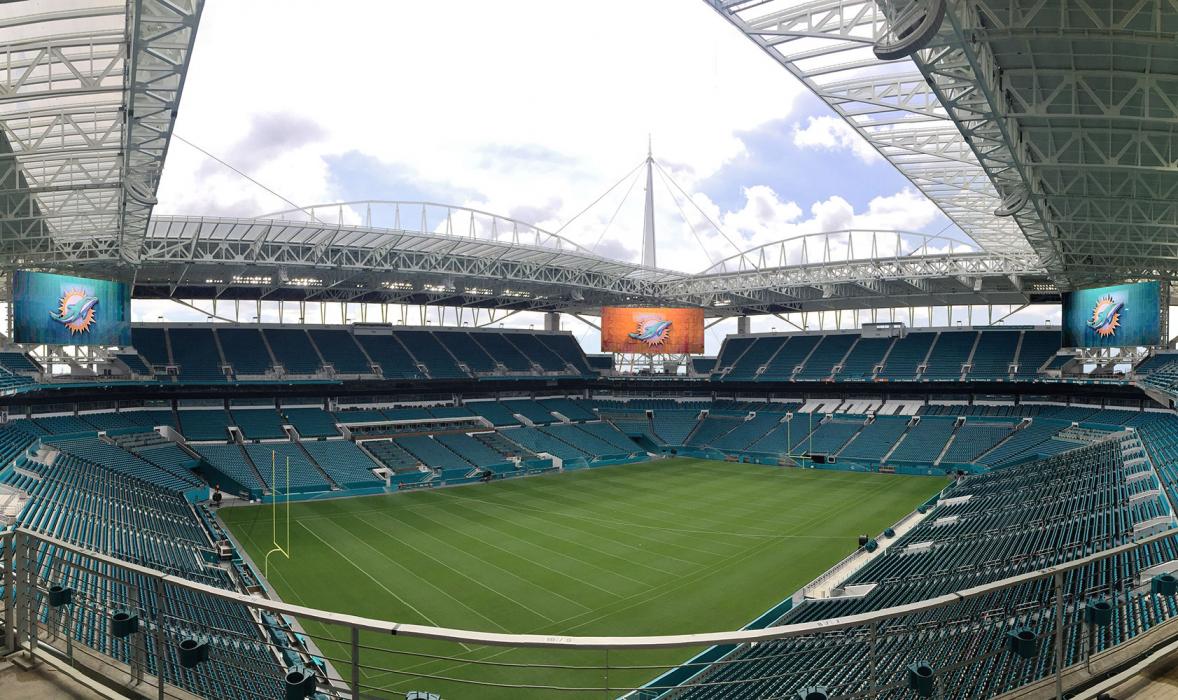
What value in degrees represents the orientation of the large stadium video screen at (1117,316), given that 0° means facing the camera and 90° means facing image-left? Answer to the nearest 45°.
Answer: approximately 45°

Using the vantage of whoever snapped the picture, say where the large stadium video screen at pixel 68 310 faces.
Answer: facing the viewer and to the right of the viewer

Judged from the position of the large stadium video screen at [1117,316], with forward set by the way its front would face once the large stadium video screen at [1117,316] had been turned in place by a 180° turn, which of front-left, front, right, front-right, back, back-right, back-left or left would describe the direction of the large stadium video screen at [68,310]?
back
